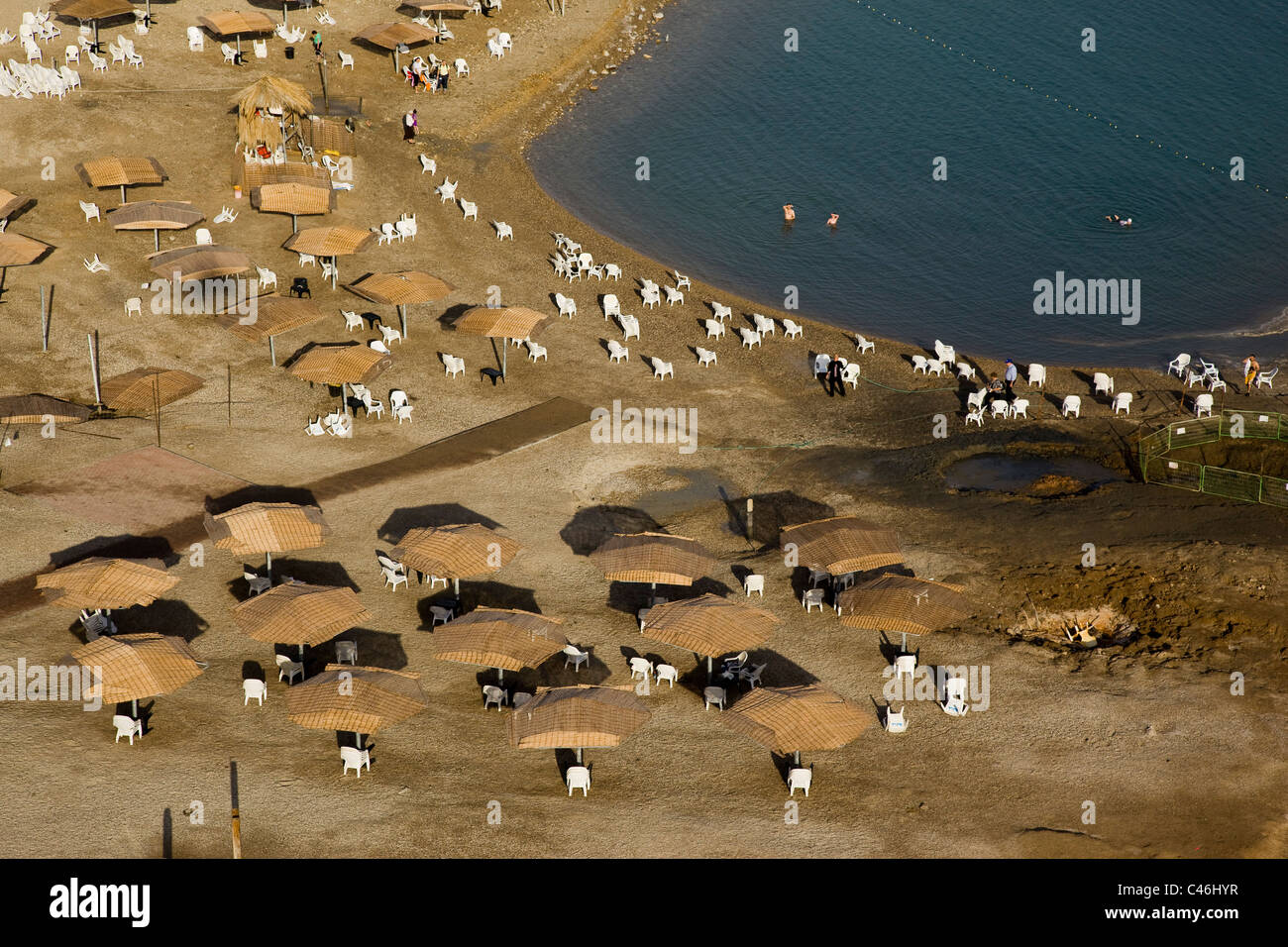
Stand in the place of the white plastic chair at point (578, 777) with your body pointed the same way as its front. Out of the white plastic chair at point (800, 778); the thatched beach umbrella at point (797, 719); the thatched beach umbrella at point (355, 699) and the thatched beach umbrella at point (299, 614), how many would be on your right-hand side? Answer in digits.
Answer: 2

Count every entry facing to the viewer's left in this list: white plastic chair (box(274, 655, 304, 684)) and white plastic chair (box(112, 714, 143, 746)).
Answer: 0
